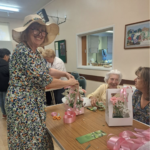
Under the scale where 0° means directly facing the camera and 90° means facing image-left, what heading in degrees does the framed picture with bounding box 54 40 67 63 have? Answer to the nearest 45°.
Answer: approximately 45°

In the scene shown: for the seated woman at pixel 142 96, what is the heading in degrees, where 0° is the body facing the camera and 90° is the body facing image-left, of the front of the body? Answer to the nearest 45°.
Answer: approximately 45°

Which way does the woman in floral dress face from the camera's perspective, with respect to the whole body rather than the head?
to the viewer's right

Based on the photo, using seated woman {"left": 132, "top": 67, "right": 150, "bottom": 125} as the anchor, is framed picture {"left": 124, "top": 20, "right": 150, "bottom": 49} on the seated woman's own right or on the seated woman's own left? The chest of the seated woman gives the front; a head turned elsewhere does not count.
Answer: on the seated woman's own right

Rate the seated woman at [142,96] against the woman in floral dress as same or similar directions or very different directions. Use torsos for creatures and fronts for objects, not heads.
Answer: very different directions

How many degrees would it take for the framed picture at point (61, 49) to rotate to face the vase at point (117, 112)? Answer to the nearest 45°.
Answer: approximately 45° to its left

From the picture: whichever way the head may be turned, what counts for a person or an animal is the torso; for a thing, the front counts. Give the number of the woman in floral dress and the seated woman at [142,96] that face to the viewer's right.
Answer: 1

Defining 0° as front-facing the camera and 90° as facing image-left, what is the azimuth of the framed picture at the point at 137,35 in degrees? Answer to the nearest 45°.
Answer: approximately 45°
